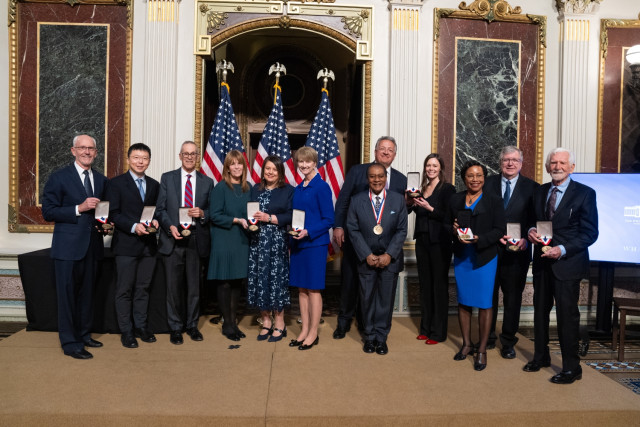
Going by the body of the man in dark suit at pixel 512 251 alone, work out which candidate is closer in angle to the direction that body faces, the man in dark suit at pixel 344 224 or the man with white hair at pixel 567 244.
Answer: the man with white hair

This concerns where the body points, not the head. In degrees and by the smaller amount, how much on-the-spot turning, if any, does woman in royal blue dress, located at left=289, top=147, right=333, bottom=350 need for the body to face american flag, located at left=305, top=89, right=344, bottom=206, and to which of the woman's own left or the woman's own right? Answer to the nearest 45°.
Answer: approximately 135° to the woman's own right
